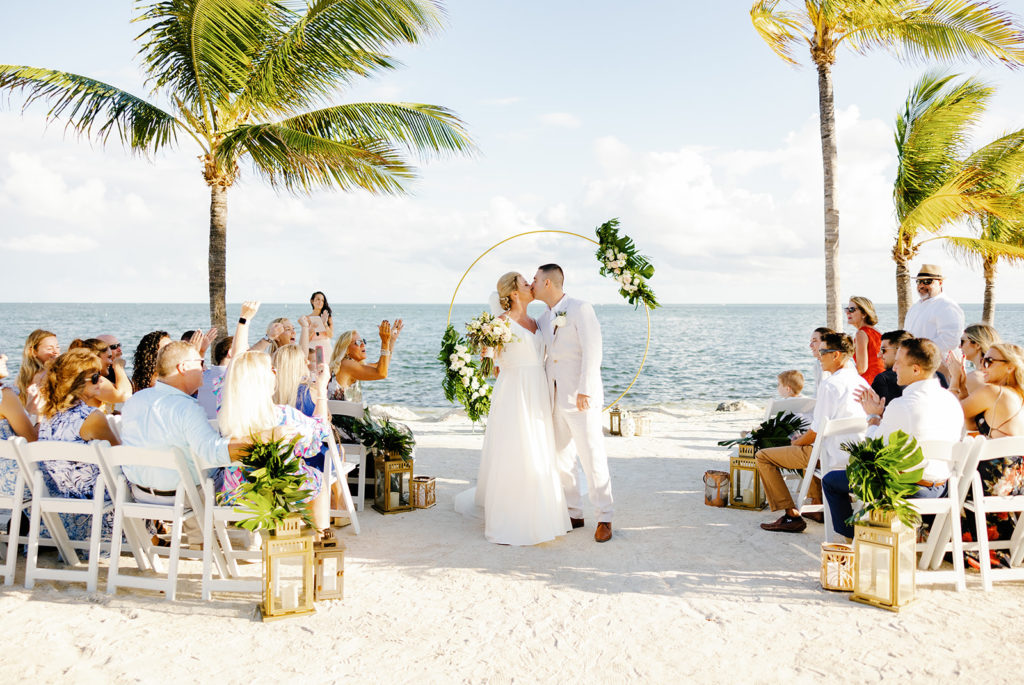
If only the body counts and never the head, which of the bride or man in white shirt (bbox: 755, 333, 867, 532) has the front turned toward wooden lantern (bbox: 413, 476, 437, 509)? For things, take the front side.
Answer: the man in white shirt

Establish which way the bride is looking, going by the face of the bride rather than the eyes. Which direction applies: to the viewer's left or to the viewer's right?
to the viewer's right

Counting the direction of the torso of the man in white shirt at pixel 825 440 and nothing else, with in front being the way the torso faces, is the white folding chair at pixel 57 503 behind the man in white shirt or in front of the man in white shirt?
in front

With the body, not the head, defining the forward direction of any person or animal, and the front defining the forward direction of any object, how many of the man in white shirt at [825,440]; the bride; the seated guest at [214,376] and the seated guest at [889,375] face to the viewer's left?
2

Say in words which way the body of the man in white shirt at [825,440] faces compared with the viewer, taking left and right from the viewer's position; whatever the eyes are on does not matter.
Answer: facing to the left of the viewer

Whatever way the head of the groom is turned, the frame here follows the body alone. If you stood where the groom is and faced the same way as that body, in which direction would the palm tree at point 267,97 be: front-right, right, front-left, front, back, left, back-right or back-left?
right

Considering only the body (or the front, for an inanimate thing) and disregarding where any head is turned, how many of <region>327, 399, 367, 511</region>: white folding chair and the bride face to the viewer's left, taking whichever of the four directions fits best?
0

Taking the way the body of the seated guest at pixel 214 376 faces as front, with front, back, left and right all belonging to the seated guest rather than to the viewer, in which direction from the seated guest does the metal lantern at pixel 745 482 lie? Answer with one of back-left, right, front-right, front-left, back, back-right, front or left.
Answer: front-right

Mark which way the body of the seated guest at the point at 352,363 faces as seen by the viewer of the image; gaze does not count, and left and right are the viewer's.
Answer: facing to the right of the viewer

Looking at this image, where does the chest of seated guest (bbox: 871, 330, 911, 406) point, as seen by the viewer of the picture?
to the viewer's left

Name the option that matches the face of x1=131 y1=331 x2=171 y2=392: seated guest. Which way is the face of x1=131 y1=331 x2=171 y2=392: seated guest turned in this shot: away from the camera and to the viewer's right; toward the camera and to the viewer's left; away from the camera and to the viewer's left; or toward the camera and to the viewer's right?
away from the camera and to the viewer's right

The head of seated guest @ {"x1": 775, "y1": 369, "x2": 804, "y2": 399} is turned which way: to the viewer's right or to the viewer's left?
to the viewer's left

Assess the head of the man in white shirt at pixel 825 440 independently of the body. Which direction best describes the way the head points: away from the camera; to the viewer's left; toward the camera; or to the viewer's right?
to the viewer's left
